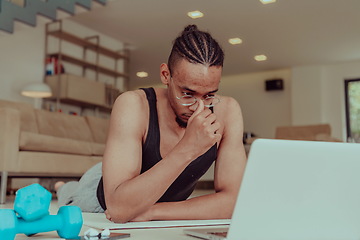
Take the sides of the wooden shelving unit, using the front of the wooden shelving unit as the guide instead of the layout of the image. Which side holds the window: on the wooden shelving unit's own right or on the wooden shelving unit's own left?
on the wooden shelving unit's own left

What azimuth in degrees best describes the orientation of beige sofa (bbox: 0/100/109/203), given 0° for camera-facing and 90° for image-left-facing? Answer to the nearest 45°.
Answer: approximately 315°

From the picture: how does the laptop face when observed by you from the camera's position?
facing away from the viewer and to the left of the viewer

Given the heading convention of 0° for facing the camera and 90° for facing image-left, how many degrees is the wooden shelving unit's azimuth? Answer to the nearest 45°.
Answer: approximately 315°

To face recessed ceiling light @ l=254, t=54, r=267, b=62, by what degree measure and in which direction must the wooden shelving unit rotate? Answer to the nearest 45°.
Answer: approximately 45° to its left

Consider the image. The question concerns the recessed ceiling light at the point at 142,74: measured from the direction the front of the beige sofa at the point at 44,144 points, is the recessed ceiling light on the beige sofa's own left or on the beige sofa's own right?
on the beige sofa's own left

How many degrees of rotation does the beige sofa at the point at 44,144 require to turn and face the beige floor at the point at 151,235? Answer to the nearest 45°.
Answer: approximately 45° to its right
